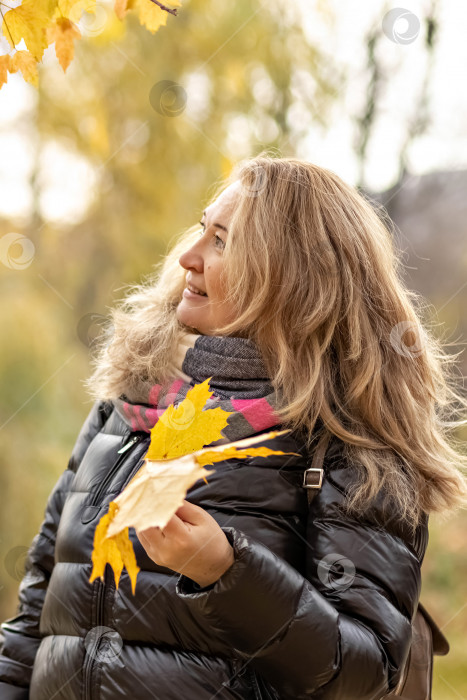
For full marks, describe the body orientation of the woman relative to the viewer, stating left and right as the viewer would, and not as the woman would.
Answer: facing the viewer and to the left of the viewer

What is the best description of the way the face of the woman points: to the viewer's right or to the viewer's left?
to the viewer's left
